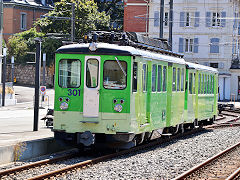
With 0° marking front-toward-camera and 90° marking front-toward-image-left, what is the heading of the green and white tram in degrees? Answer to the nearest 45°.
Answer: approximately 45°
